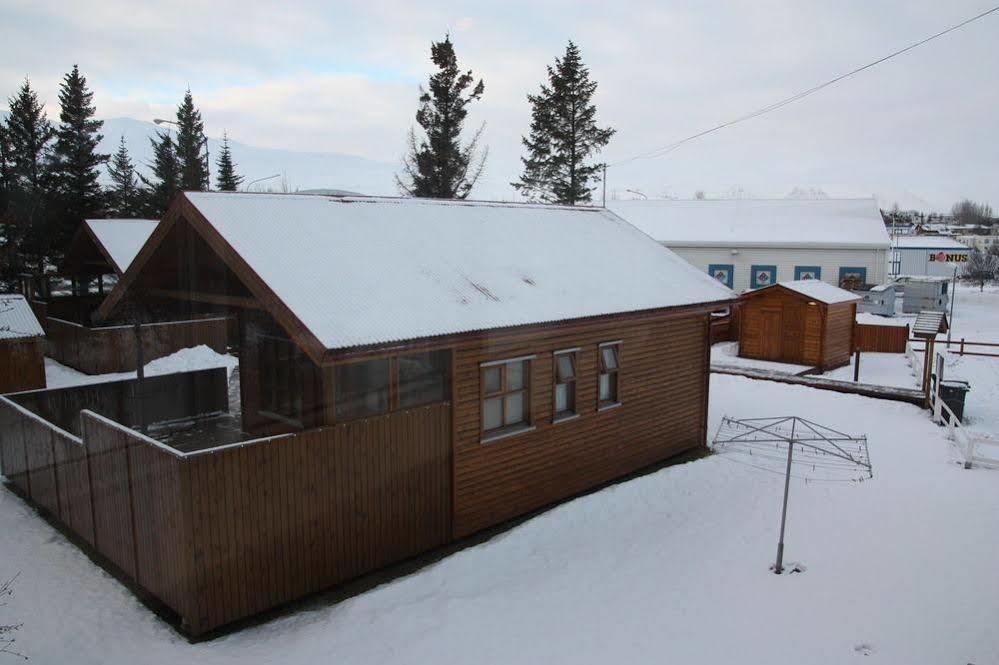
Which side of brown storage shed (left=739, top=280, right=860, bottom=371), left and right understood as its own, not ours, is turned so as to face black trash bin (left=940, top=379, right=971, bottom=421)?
left

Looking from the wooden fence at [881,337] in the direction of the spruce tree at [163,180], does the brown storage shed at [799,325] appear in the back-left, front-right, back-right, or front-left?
front-left

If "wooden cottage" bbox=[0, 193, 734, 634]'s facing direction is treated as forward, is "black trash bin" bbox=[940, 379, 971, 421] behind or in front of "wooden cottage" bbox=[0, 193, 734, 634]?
behind

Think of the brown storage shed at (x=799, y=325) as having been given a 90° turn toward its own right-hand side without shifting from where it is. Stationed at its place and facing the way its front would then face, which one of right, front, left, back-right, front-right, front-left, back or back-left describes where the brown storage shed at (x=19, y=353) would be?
left

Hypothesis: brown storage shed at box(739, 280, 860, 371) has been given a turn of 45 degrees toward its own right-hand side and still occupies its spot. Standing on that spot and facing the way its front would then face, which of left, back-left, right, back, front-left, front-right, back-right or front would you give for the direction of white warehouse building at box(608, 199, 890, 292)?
right

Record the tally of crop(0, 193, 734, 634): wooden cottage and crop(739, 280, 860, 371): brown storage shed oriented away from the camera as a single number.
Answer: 0

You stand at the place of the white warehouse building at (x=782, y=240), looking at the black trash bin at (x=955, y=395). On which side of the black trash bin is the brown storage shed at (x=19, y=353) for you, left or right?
right

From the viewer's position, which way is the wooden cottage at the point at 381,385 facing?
facing the viewer and to the left of the viewer

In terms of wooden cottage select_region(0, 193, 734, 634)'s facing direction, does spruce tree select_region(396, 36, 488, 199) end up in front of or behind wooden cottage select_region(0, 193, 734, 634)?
behind

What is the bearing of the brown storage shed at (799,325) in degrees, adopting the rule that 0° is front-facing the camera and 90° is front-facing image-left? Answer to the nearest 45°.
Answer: approximately 45°

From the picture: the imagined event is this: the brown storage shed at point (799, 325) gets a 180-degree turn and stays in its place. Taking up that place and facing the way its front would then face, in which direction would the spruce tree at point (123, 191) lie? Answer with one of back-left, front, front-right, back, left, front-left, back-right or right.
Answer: back-left

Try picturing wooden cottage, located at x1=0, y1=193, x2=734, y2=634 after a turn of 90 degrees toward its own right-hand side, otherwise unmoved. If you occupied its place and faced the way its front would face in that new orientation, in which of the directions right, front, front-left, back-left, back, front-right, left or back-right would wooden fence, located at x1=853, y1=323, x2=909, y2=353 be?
right
